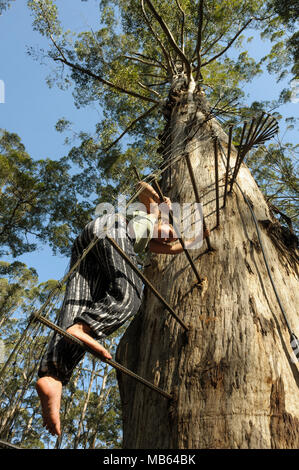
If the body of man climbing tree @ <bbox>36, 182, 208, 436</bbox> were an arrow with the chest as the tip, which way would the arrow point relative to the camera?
to the viewer's right
